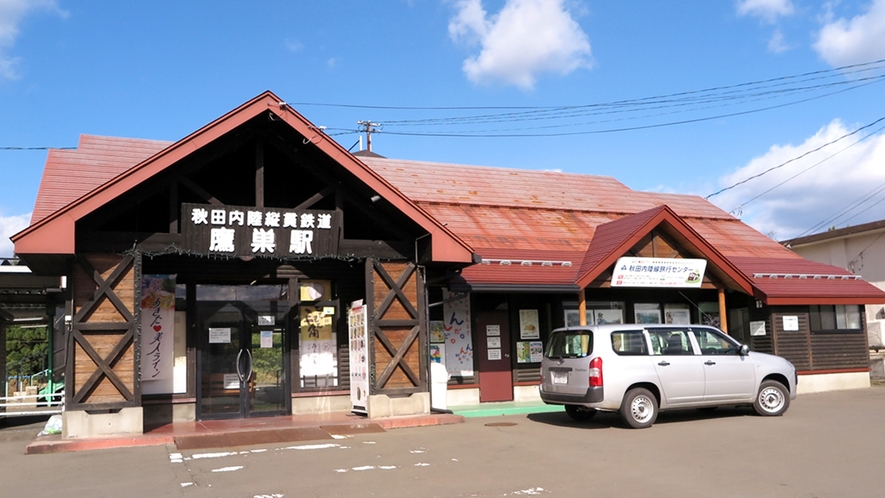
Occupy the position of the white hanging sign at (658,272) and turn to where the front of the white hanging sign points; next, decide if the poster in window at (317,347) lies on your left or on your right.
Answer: on your right

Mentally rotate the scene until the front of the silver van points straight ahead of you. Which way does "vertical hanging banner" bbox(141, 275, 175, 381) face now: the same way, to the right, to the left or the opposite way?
to the right

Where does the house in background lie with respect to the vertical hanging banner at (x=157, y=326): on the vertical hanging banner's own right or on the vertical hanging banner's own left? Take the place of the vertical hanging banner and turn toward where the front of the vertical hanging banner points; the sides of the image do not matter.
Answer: on the vertical hanging banner's own left

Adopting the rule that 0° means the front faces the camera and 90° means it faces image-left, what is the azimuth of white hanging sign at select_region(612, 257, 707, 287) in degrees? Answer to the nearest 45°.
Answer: approximately 0°

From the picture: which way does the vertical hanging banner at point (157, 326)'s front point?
toward the camera

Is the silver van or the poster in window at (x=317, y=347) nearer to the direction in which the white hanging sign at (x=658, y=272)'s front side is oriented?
the silver van

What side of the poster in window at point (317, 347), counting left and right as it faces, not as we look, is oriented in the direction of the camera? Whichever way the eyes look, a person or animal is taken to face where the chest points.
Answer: front

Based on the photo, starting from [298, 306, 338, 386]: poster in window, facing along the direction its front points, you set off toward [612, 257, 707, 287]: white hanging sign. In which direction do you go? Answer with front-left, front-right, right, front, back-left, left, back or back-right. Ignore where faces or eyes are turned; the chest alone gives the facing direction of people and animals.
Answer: left

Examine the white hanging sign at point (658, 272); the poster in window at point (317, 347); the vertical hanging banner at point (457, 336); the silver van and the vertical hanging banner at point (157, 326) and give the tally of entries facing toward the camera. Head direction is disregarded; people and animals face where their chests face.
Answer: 4

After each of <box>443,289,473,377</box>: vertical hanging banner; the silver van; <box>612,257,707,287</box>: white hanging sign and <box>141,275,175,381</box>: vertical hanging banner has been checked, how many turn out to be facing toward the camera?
3

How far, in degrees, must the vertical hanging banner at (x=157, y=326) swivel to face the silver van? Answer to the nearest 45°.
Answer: approximately 45° to its left

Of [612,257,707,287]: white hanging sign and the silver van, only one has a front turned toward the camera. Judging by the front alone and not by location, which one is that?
the white hanging sign

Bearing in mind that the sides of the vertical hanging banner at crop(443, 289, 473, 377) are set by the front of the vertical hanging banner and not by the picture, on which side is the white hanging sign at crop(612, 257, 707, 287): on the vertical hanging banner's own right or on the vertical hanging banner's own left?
on the vertical hanging banner's own left

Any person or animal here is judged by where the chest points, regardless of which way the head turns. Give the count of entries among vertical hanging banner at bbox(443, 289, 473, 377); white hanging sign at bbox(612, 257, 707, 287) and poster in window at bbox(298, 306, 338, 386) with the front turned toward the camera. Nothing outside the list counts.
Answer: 3
